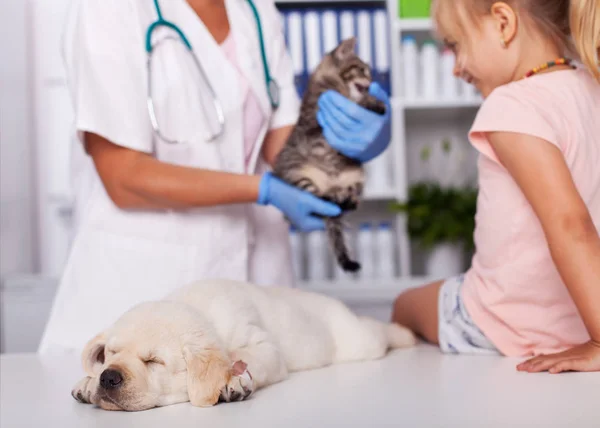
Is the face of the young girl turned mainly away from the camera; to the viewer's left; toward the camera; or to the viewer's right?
to the viewer's left

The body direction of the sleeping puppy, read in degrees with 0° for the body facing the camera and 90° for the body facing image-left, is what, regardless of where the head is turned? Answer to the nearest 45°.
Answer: approximately 45°

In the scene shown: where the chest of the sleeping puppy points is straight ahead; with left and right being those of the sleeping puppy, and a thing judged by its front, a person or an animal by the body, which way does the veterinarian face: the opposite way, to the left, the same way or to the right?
to the left

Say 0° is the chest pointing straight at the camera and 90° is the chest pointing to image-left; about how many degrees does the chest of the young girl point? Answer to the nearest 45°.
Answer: approximately 135°

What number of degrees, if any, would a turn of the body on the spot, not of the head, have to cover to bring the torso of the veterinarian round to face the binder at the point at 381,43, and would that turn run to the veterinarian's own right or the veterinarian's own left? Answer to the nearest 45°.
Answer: approximately 90° to the veterinarian's own left

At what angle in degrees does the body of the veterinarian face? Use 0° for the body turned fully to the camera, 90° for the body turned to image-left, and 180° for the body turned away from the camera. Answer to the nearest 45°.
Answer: approximately 315°

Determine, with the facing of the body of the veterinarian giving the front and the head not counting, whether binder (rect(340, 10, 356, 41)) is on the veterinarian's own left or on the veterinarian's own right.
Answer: on the veterinarian's own left

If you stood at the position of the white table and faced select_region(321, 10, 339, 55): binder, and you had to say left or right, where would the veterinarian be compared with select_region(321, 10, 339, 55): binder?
left

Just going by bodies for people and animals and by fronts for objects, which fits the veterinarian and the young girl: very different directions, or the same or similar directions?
very different directions
